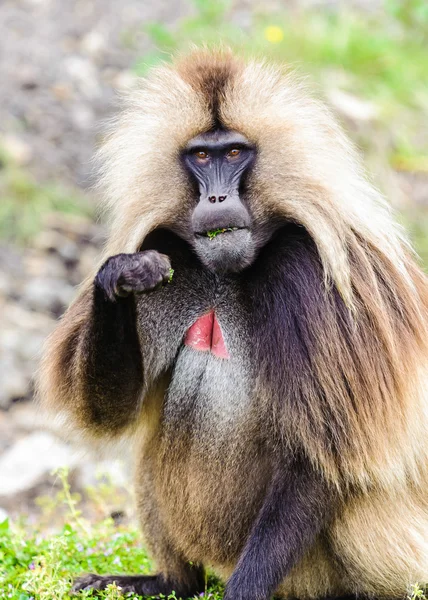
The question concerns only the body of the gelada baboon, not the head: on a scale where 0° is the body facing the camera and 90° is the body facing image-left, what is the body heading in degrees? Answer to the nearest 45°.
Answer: approximately 45°
